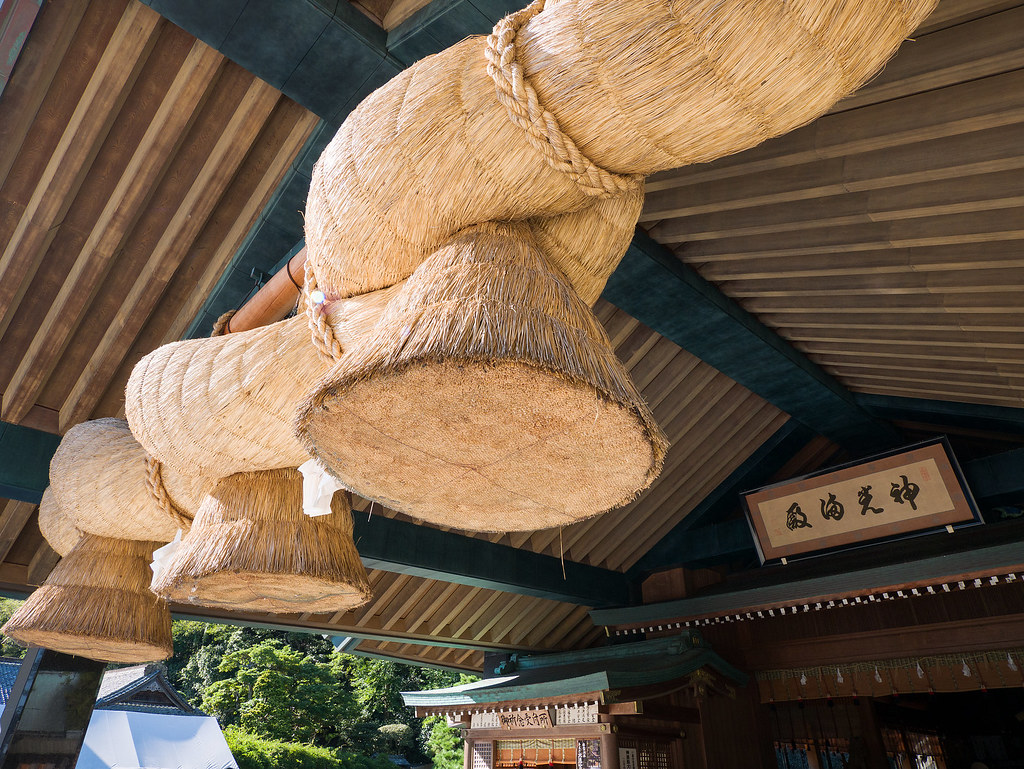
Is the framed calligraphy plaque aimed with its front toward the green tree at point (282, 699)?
no

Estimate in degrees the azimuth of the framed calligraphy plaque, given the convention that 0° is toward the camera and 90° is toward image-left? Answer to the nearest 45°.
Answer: approximately 45°

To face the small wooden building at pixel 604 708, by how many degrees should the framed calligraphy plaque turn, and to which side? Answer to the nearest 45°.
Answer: approximately 45° to its right

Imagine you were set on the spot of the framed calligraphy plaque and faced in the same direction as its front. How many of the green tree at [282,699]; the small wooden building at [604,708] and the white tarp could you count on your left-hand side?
0

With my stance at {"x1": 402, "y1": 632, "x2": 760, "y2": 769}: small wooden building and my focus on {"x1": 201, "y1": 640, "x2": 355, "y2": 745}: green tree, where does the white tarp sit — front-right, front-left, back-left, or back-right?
front-left
